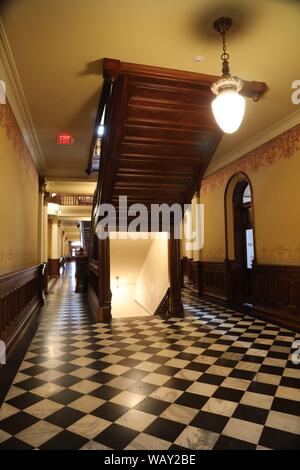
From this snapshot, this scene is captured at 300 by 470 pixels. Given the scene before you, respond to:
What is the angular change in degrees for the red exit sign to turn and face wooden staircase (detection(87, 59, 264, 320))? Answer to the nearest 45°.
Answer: approximately 45° to its left

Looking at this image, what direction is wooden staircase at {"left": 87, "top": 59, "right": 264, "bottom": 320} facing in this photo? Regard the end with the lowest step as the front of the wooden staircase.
away from the camera

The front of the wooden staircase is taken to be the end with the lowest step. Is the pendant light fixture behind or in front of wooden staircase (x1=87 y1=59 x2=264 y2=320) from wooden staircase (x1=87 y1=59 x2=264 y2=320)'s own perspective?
behind

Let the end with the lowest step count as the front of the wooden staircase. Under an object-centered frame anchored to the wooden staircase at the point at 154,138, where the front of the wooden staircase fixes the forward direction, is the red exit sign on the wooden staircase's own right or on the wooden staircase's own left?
on the wooden staircase's own left

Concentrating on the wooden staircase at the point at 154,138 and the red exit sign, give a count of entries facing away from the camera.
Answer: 1

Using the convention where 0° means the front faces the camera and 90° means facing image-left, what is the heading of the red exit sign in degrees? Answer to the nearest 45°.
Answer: approximately 0°

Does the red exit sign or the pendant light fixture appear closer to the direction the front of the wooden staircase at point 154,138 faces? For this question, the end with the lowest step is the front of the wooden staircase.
the red exit sign

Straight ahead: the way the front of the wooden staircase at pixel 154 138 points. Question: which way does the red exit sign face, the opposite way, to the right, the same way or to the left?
the opposite way

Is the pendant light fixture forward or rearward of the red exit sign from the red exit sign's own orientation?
forward
